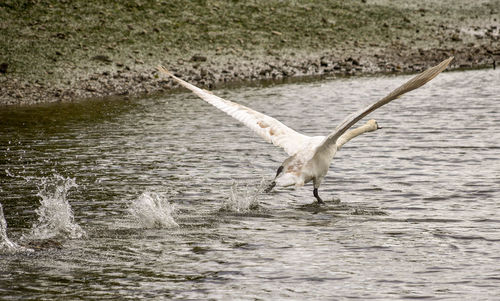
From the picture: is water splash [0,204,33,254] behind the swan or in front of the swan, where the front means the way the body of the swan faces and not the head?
behind

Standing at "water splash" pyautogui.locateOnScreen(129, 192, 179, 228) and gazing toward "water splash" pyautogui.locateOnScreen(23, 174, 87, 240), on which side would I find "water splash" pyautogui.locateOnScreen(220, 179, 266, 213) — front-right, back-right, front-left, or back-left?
back-right

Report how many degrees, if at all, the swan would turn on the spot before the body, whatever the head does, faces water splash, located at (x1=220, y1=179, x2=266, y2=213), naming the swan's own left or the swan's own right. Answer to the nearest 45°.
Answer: approximately 180°

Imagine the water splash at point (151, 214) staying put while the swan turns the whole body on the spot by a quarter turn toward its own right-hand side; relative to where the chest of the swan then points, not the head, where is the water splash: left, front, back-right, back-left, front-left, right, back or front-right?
right

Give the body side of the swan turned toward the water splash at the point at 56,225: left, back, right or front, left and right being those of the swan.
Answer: back

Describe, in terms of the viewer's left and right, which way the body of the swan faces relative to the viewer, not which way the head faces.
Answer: facing away from the viewer and to the right of the viewer
